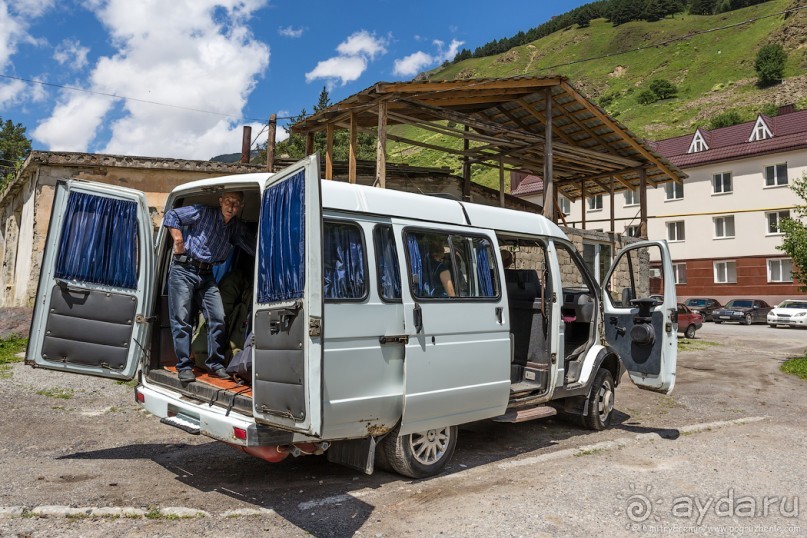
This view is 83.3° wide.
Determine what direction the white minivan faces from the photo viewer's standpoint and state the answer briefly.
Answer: facing away from the viewer and to the right of the viewer

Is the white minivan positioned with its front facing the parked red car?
yes

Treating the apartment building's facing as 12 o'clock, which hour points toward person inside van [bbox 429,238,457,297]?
The person inside van is roughly at 11 o'clock from the apartment building.

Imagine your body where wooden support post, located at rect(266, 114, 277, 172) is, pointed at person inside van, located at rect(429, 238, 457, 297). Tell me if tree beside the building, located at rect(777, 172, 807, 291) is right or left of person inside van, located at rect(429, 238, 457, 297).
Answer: left

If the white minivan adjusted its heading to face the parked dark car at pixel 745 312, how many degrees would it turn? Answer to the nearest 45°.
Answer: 0° — it already faces it

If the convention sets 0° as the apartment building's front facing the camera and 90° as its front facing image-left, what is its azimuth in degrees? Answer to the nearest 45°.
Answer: approximately 45°

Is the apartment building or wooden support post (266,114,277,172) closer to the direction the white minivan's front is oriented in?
the apartment building

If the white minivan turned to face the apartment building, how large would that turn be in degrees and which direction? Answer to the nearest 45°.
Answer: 0° — it already faces it
